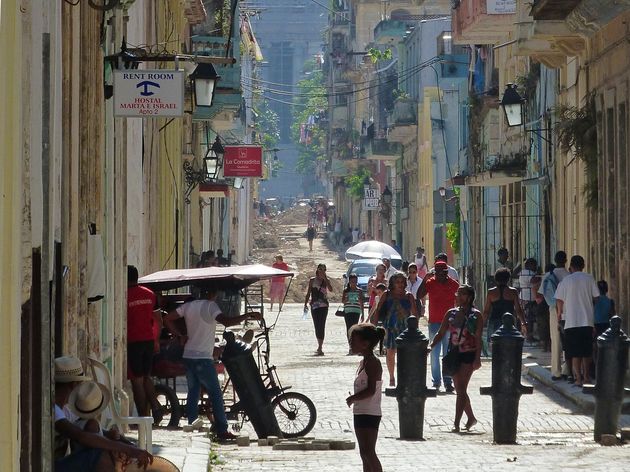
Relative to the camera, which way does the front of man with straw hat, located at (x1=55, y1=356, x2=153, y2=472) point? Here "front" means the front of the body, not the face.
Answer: to the viewer's right

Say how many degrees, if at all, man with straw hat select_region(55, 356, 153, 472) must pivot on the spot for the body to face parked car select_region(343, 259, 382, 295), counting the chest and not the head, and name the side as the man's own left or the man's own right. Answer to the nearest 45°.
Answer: approximately 90° to the man's own left

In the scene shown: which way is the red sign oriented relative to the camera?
toward the camera

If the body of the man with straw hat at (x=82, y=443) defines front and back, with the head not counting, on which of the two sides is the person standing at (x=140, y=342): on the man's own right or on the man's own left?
on the man's own left

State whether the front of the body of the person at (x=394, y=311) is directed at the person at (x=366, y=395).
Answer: yes

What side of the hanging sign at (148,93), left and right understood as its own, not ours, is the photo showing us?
front

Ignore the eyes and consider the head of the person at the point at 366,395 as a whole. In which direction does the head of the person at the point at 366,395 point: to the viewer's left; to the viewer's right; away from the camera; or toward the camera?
to the viewer's left

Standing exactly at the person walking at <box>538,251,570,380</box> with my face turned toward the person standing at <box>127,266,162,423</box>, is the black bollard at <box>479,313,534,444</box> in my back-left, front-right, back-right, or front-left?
front-left

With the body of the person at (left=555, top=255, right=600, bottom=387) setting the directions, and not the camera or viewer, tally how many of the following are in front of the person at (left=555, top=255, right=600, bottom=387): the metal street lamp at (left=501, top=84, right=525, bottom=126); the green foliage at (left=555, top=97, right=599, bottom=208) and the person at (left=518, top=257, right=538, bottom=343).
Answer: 3

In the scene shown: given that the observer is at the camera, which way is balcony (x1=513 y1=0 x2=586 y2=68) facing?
facing to the left of the viewer

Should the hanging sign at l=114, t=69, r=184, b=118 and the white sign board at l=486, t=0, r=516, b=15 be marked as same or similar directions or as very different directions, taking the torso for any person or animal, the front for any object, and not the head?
same or similar directions

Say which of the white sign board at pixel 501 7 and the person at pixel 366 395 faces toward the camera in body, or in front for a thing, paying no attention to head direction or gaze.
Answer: the white sign board

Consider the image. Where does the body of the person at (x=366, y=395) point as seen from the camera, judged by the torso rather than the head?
to the viewer's left

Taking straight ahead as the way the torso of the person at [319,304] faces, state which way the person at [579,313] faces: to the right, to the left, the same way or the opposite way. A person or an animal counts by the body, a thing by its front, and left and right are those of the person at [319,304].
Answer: the opposite way

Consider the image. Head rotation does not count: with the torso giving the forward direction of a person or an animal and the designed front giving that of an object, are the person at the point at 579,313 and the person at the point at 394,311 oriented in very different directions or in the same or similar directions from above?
very different directions
